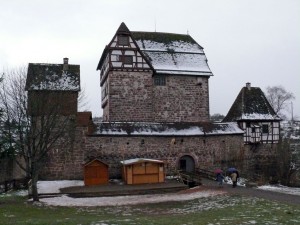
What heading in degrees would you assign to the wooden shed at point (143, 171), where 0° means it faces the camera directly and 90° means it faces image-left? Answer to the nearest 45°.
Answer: approximately 0°

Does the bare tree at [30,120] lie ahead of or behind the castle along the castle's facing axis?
ahead

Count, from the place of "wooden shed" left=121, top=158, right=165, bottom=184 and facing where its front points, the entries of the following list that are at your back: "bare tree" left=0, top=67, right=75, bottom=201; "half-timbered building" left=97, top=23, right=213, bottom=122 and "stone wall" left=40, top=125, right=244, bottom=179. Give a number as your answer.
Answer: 2

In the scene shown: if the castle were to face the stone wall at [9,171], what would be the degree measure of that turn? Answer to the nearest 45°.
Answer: approximately 90° to its right

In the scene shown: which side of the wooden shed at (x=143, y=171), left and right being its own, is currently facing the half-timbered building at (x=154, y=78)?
back

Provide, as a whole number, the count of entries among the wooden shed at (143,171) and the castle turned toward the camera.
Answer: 2

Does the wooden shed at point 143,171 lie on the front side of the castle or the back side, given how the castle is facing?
on the front side

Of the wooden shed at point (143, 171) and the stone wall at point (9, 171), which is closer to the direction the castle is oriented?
the wooden shed

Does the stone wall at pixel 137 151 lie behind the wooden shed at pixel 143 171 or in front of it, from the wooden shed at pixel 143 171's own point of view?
behind

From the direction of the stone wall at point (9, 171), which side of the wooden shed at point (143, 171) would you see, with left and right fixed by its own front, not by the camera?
right

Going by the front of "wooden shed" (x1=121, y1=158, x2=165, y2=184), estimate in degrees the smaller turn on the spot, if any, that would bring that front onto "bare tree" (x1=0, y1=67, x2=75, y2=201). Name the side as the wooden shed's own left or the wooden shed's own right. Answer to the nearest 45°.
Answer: approximately 45° to the wooden shed's own right
